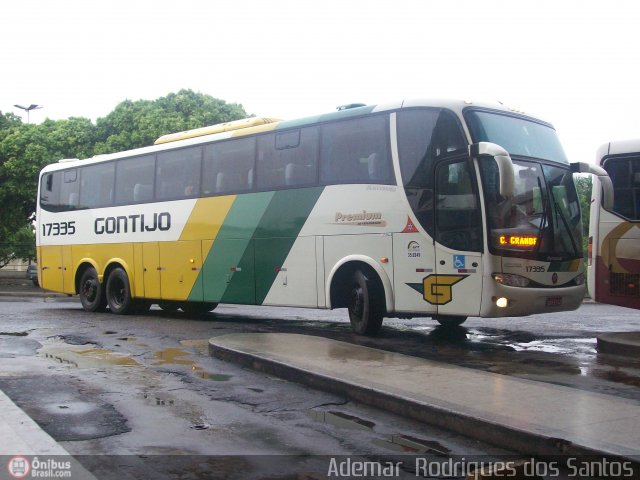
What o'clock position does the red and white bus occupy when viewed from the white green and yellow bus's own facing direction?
The red and white bus is roughly at 10 o'clock from the white green and yellow bus.

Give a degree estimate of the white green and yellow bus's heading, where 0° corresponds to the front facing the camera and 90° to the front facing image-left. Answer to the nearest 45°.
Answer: approximately 315°
